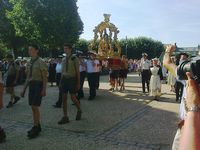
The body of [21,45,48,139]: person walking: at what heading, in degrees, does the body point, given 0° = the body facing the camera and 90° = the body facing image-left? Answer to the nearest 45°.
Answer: approximately 45°

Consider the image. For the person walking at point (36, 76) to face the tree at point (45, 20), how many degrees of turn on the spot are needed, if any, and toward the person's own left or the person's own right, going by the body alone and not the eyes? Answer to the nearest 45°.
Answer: approximately 135° to the person's own right

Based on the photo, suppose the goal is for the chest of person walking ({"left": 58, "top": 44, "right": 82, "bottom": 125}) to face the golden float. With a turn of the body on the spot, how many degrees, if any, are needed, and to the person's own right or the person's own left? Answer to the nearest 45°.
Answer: approximately 135° to the person's own right

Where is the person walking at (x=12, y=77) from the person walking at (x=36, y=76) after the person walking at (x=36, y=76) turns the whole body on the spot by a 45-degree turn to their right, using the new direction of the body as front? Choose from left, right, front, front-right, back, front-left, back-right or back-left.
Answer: right

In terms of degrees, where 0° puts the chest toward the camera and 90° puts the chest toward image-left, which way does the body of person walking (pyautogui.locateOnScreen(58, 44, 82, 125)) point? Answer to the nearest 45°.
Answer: approximately 45°

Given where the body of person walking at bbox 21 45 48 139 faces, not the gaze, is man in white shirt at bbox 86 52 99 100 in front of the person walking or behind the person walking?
behind

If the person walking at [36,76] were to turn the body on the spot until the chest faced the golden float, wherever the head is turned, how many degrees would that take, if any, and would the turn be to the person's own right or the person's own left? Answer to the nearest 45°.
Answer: approximately 135° to the person's own right
